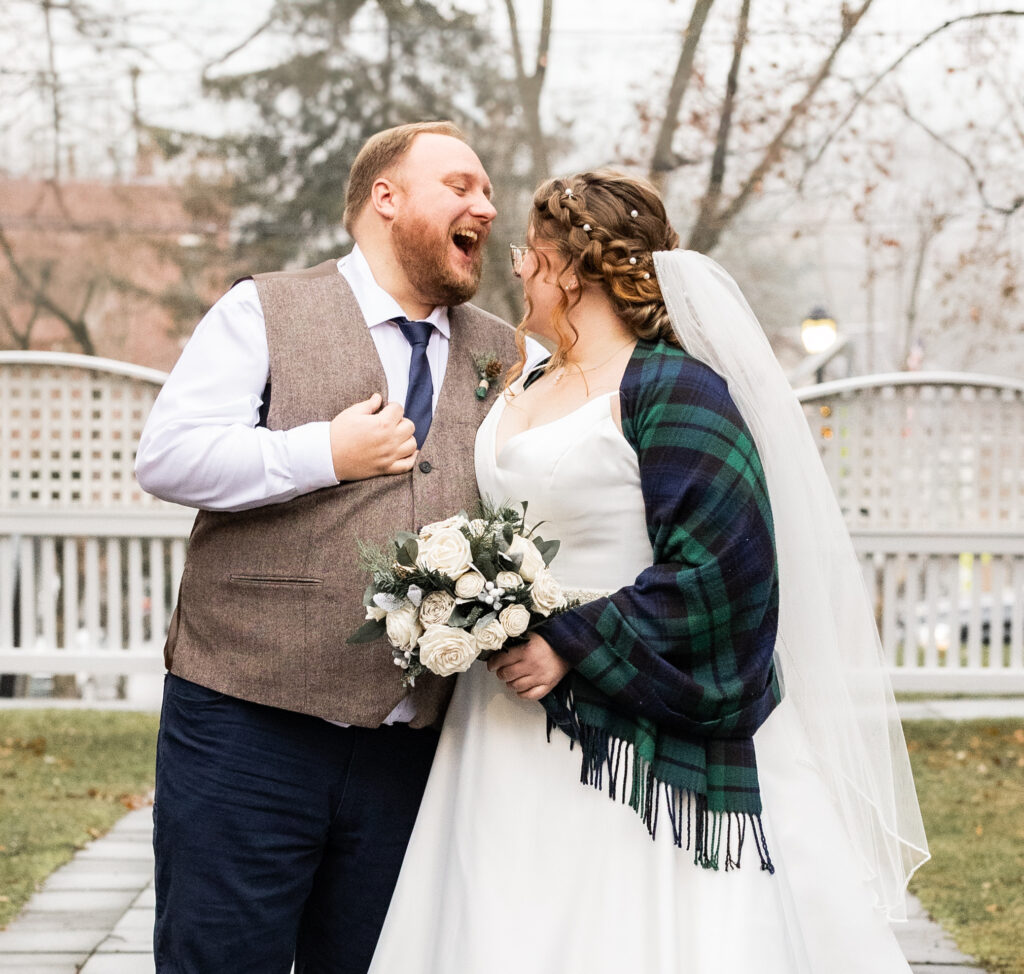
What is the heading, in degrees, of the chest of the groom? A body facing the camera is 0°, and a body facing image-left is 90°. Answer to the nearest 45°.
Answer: approximately 315°

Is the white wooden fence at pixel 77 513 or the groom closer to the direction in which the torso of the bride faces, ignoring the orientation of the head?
the groom

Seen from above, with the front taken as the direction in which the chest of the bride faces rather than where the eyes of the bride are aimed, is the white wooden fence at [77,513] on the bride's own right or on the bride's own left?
on the bride's own right

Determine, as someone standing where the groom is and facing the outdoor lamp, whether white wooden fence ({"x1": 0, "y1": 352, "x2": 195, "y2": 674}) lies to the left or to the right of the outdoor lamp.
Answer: left

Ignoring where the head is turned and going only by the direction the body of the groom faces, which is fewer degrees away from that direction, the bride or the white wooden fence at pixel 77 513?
the bride

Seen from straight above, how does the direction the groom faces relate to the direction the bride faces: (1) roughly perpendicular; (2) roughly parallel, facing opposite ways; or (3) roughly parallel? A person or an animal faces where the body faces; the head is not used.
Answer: roughly perpendicular

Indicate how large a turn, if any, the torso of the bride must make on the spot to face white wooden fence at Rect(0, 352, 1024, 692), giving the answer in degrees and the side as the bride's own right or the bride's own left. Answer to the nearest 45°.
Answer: approximately 135° to the bride's own right

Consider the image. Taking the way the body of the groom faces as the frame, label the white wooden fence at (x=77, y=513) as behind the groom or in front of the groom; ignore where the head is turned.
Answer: behind

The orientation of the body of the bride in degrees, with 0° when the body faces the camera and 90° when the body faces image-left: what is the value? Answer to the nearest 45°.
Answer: approximately 45°

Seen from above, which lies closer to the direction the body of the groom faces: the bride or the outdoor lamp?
the bride
